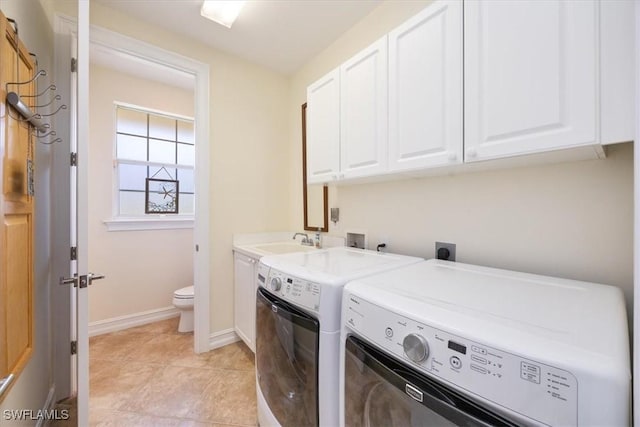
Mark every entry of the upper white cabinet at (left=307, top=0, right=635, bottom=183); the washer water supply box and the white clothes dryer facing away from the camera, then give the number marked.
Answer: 0

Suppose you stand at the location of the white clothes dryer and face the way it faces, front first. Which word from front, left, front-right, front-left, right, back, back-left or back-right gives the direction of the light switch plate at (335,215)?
right

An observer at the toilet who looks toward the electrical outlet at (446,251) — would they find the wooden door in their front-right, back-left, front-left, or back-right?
front-right

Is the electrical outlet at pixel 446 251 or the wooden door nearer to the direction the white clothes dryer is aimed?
the wooden door

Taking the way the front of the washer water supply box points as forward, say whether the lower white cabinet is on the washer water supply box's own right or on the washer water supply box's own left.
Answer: on the washer water supply box's own right

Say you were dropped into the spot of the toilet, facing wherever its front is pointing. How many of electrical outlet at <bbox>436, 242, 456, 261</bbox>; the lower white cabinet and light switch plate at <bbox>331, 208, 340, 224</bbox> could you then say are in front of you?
0

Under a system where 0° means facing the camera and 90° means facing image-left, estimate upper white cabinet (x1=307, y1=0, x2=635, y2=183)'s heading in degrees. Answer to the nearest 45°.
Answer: approximately 45°

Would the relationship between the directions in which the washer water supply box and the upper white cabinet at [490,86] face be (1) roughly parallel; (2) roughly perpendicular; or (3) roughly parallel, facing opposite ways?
roughly parallel

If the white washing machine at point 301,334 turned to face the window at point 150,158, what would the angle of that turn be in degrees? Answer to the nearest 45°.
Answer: approximately 90° to its right

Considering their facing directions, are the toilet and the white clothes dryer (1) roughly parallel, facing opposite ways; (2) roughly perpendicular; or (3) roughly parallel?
roughly parallel

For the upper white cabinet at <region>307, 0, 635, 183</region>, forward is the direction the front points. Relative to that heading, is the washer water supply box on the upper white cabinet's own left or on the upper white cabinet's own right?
on the upper white cabinet's own right

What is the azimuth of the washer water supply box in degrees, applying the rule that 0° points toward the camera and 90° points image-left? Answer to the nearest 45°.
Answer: approximately 45°

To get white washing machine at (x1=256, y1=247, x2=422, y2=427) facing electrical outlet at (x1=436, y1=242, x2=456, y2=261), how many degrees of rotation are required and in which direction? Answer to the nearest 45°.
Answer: approximately 180°

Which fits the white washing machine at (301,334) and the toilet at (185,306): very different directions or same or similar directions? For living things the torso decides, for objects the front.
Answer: same or similar directions

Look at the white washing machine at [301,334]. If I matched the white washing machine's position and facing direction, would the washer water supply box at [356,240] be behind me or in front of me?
behind
